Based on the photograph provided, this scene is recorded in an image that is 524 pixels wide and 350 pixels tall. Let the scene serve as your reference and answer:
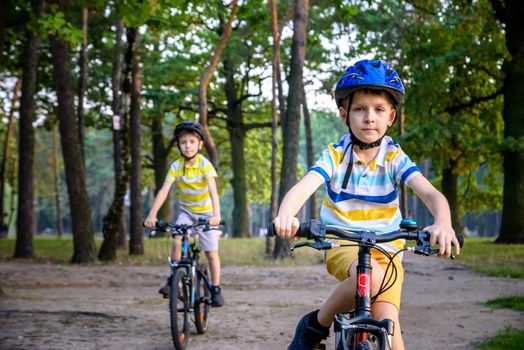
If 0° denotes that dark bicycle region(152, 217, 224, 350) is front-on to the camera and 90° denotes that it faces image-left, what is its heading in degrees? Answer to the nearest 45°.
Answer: approximately 0°

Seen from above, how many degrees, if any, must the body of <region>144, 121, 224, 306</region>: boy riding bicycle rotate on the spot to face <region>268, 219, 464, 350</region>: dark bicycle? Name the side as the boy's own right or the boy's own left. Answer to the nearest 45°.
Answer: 0° — they already face it

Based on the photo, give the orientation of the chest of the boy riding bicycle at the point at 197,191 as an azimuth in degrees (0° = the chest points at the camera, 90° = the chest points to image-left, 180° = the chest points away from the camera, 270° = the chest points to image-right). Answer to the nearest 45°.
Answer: approximately 0°

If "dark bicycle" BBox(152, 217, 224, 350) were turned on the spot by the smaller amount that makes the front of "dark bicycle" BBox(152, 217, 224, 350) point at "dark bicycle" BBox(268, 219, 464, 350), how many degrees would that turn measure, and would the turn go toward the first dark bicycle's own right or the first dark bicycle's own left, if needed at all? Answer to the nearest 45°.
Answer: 0° — it already faces it

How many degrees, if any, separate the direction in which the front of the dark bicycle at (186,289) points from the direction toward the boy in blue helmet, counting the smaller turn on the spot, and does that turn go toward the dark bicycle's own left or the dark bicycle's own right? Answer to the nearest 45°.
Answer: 0° — it already faces them

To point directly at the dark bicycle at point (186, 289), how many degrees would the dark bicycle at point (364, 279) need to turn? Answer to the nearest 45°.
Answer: approximately 135° to its right
